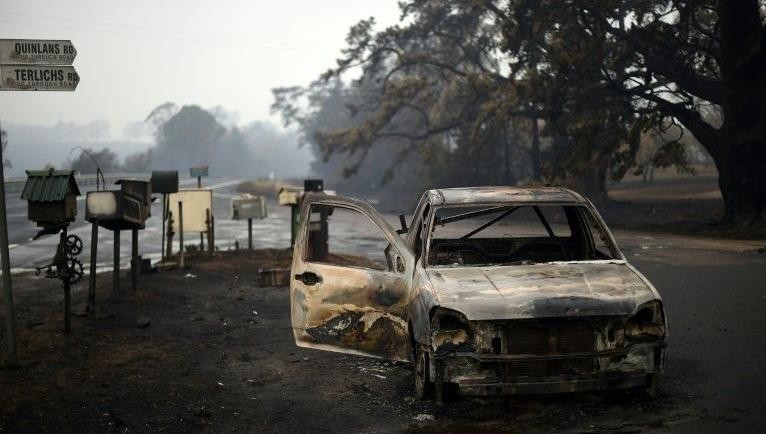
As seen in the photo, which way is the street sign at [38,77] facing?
toward the camera

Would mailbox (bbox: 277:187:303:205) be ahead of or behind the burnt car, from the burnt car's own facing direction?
behind

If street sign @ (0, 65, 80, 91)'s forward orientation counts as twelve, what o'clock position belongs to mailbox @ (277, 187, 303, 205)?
The mailbox is roughly at 7 o'clock from the street sign.

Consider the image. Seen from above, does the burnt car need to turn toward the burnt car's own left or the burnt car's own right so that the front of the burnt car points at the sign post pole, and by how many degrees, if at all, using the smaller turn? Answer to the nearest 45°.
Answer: approximately 90° to the burnt car's own right

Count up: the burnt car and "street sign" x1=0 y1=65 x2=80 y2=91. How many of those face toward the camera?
2

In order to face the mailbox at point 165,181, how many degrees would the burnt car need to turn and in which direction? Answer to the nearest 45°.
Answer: approximately 135° to its right

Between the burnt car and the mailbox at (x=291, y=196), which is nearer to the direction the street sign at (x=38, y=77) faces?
the burnt car

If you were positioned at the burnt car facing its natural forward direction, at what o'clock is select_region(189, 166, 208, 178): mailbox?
The mailbox is roughly at 5 o'clock from the burnt car.

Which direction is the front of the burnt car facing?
toward the camera

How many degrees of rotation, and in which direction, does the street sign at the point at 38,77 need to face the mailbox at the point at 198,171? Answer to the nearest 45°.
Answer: approximately 180°
